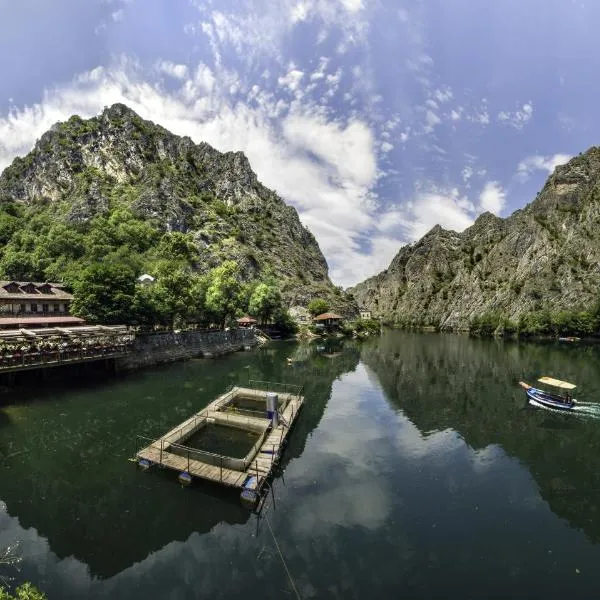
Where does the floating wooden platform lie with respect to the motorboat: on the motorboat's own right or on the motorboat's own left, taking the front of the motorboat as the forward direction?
on the motorboat's own left

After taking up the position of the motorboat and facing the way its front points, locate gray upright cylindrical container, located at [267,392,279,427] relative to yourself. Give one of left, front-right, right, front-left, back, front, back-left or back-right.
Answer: left

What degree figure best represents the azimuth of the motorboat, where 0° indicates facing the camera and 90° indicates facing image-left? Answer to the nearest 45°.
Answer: approximately 135°
